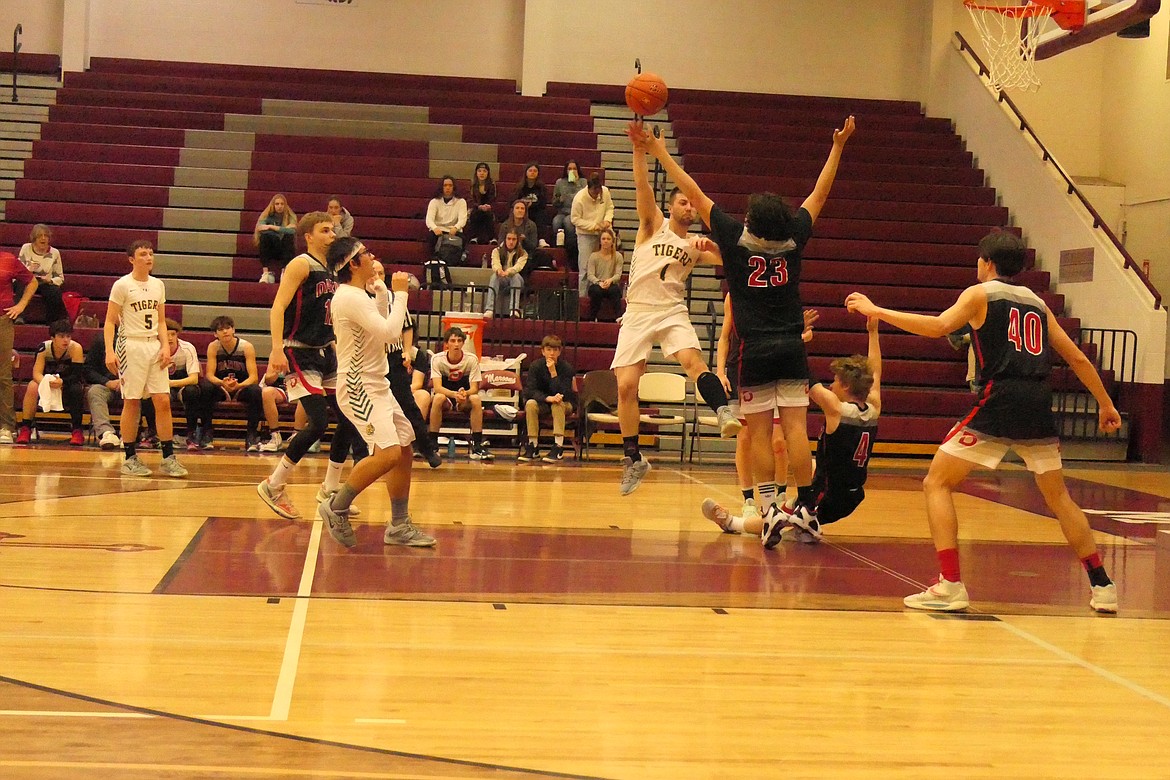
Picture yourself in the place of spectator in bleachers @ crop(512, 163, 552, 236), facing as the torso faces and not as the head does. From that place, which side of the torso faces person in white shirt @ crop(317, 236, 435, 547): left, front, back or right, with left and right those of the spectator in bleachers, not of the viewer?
front

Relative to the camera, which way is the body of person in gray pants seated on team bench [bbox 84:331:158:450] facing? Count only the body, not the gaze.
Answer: toward the camera

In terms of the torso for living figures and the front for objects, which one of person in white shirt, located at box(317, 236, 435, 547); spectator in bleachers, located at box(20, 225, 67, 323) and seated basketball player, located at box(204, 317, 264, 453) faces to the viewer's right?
the person in white shirt

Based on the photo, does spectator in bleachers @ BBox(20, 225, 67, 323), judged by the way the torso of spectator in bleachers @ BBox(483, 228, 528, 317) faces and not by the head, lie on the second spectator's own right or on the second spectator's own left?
on the second spectator's own right

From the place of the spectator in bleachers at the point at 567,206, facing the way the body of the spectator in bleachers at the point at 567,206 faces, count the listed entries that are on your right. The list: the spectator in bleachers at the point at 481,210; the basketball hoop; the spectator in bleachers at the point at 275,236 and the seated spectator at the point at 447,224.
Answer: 3

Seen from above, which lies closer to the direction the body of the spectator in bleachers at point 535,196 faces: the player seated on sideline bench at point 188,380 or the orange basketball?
the orange basketball

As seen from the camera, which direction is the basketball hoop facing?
to the viewer's left

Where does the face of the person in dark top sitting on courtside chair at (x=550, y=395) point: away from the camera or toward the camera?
toward the camera

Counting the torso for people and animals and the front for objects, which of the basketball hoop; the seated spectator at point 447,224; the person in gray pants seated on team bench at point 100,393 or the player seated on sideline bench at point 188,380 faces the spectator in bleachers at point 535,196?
the basketball hoop

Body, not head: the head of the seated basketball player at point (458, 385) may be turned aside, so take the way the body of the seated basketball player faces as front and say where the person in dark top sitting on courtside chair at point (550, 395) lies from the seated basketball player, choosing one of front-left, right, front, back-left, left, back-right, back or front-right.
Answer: left

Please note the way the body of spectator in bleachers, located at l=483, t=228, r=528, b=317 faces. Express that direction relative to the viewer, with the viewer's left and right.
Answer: facing the viewer

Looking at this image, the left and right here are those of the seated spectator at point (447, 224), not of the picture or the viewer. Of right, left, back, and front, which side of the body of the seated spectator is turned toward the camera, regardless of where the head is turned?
front

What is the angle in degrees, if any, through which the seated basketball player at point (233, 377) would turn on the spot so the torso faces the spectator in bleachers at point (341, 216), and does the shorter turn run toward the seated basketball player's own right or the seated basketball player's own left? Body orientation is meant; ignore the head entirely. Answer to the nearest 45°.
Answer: approximately 135° to the seated basketball player's own left

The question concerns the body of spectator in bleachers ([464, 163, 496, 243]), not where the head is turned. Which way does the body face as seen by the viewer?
toward the camera

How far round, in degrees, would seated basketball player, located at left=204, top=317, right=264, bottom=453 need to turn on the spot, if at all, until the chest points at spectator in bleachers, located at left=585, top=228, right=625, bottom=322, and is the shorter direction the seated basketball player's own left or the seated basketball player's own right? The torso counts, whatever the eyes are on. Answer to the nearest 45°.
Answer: approximately 90° to the seated basketball player's own left

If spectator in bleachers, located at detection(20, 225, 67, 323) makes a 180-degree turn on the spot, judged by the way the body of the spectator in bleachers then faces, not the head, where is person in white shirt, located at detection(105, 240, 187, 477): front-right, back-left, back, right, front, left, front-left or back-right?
back

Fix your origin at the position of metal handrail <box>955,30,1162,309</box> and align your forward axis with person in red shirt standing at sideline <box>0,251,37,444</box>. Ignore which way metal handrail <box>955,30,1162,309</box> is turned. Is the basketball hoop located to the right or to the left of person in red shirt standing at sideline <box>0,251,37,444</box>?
left

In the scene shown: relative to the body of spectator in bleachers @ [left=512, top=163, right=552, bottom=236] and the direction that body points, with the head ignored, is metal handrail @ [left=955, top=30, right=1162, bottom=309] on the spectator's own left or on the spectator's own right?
on the spectator's own left

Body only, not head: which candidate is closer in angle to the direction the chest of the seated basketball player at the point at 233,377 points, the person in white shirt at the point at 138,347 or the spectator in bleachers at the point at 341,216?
the person in white shirt

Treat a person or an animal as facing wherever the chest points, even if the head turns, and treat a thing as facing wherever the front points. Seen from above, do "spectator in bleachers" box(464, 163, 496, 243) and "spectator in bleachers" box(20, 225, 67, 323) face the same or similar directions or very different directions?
same or similar directions

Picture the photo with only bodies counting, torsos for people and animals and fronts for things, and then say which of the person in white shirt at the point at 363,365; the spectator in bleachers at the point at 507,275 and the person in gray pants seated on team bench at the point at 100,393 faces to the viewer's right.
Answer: the person in white shirt

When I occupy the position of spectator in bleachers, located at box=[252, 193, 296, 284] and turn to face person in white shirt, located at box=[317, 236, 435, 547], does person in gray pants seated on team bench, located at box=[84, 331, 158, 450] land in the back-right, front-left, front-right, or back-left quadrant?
front-right
